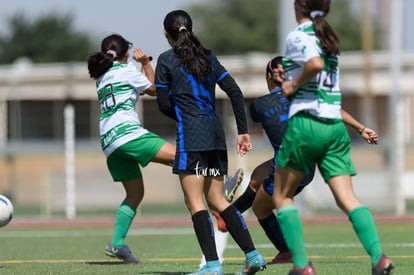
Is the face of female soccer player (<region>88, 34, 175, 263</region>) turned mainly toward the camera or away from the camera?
away from the camera

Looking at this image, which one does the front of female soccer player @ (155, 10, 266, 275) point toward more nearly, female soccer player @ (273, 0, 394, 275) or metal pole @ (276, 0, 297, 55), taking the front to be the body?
the metal pole

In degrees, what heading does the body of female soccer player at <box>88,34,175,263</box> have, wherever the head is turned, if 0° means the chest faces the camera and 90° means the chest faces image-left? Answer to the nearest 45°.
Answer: approximately 225°

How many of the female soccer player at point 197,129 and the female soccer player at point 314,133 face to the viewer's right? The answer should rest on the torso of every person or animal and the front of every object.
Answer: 0

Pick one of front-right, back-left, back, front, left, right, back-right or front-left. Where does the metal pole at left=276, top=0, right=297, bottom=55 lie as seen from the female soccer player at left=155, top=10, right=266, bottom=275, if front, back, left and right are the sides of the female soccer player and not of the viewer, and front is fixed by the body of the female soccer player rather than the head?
front-right

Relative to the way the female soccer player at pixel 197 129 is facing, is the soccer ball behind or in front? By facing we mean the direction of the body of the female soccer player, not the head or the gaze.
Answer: in front

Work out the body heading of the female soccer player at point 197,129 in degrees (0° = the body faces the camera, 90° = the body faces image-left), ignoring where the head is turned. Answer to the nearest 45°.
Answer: approximately 135°

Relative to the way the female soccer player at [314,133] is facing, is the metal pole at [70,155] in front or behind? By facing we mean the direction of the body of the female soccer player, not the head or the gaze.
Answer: in front

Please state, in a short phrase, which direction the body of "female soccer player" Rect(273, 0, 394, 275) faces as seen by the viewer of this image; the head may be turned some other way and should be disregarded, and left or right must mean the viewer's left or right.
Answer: facing away from the viewer and to the left of the viewer
